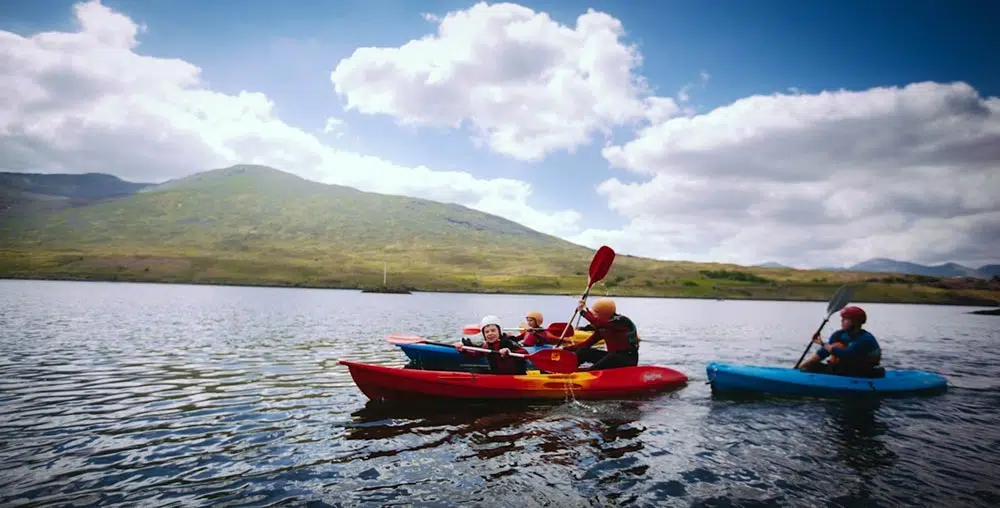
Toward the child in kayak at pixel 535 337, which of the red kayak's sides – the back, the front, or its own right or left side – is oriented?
right

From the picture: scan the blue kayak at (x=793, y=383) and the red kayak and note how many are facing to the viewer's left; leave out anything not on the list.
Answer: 2

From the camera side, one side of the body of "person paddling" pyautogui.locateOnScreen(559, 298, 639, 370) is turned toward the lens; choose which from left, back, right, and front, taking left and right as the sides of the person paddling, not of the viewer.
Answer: left

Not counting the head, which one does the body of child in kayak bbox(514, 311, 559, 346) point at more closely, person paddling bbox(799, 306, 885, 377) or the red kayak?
the red kayak

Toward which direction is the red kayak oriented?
to the viewer's left

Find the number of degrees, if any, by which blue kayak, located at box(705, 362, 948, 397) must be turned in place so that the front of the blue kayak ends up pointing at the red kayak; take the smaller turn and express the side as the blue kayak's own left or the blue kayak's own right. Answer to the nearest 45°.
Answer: approximately 45° to the blue kayak's own left

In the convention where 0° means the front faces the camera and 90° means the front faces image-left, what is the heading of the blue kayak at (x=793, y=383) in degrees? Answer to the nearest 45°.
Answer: approximately 90°

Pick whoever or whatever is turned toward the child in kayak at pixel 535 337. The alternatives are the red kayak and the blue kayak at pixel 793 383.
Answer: the blue kayak

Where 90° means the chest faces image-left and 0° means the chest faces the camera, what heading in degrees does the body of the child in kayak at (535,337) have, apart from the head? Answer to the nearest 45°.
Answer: approximately 45°

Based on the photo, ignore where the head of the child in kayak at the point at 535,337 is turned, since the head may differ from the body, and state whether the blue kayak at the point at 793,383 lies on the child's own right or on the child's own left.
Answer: on the child's own left

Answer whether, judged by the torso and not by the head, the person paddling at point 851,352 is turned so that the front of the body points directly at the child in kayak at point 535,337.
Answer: yes

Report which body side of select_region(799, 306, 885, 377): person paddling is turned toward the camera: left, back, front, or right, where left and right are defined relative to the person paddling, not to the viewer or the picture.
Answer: left
